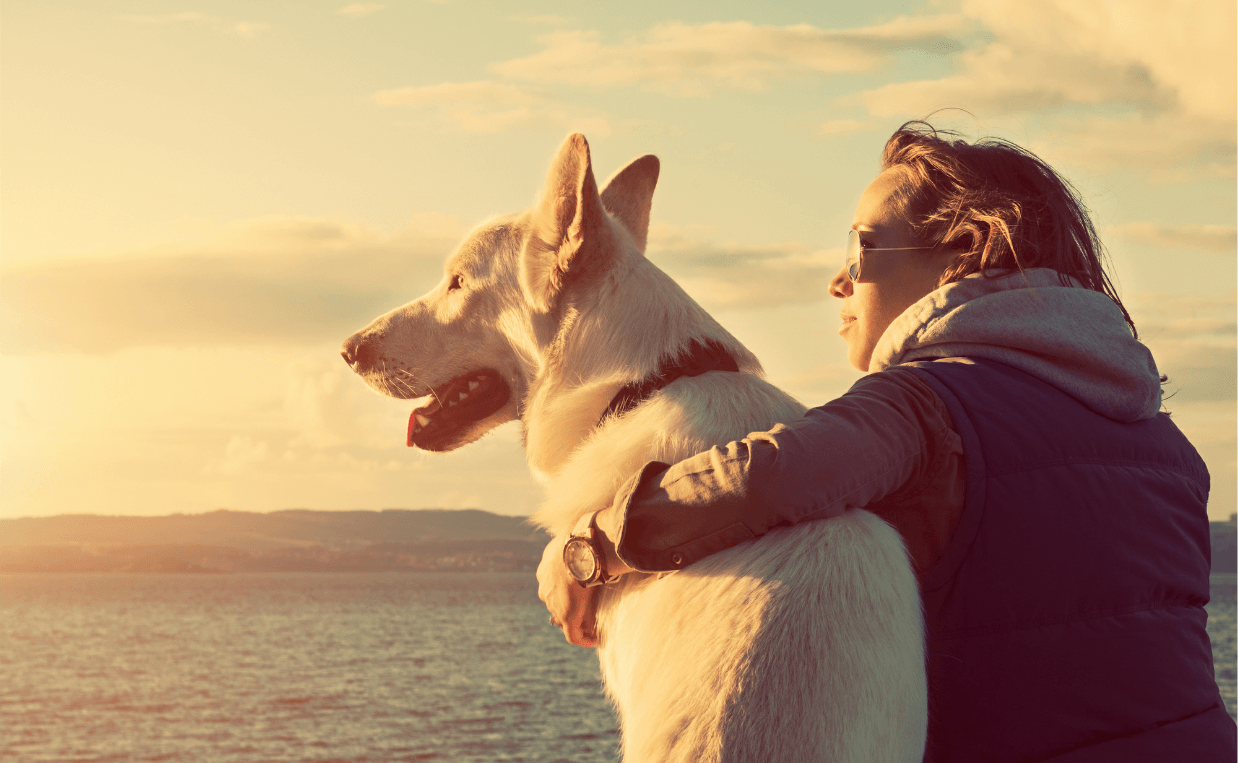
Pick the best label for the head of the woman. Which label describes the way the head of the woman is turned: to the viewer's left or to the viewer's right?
to the viewer's left

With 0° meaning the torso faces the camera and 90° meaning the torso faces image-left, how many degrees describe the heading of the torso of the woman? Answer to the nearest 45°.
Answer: approximately 135°
